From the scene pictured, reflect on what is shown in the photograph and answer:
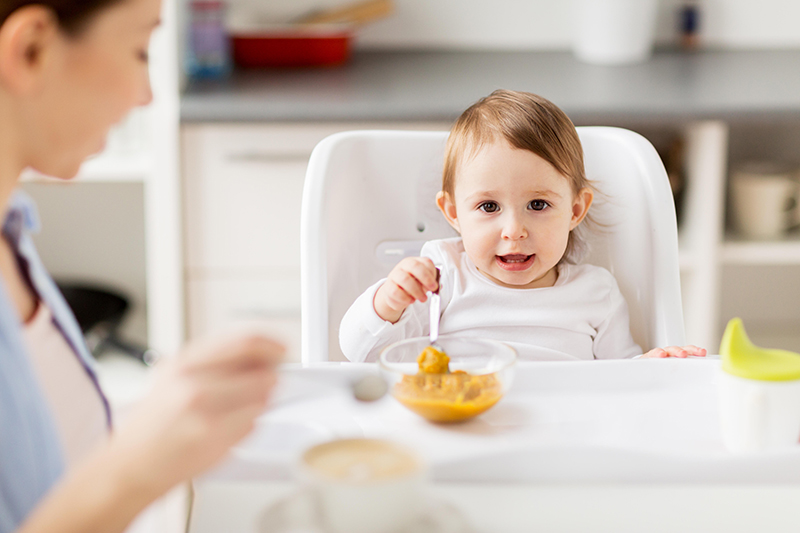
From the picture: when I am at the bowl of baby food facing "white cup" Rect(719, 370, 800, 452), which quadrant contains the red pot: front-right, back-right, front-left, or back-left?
back-left

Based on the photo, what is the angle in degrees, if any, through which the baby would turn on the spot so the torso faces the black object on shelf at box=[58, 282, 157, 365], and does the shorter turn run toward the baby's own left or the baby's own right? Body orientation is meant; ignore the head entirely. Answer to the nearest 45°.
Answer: approximately 135° to the baby's own right

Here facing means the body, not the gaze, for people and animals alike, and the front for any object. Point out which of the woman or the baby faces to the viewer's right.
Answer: the woman

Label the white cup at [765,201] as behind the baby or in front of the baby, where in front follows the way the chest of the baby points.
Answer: behind

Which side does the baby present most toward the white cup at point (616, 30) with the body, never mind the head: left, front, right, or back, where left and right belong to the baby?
back

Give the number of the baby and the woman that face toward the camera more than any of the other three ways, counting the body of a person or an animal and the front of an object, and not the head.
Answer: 1

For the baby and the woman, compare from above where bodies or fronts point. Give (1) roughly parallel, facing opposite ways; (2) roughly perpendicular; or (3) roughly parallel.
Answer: roughly perpendicular

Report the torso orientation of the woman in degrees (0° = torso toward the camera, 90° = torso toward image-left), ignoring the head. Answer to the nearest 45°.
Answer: approximately 270°
